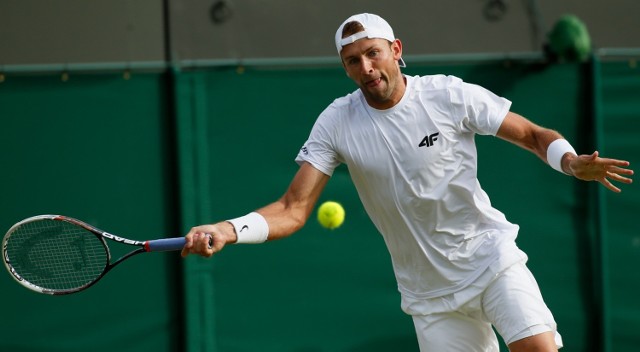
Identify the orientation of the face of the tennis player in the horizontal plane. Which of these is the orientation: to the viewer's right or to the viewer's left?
to the viewer's left

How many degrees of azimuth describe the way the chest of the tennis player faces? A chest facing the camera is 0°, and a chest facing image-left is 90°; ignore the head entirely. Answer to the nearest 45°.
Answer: approximately 0°
